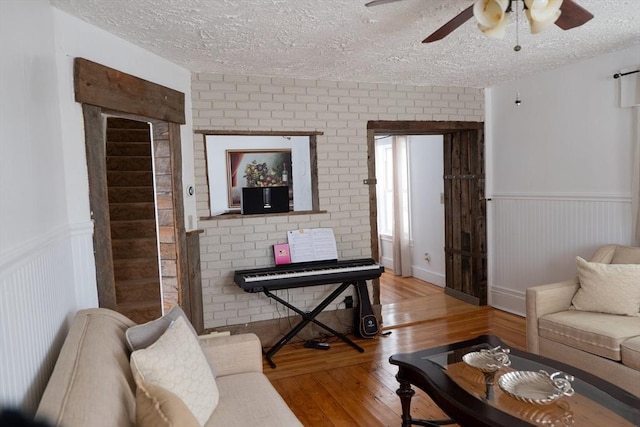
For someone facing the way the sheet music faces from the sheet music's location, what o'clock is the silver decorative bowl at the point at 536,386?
The silver decorative bowl is roughly at 11 o'clock from the sheet music.

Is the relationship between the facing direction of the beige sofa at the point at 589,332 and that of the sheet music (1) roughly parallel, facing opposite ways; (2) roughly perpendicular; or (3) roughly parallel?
roughly perpendicular

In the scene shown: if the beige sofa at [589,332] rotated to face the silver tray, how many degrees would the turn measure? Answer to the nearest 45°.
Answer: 0° — it already faces it

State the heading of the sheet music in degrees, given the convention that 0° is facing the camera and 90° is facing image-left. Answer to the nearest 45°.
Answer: approximately 0°

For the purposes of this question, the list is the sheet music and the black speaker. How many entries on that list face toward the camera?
2

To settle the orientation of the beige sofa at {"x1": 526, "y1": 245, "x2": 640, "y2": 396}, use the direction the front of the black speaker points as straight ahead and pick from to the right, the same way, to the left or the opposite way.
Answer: to the right

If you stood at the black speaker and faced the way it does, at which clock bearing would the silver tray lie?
The silver tray is roughly at 11 o'clock from the black speaker.

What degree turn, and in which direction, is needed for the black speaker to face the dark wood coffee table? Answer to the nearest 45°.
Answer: approximately 45° to its left

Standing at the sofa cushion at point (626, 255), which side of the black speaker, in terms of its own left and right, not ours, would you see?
left

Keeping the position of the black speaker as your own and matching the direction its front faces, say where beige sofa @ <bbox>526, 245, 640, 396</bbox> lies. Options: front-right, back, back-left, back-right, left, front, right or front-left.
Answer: front-left

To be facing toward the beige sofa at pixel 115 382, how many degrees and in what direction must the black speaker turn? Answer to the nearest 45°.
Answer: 0° — it already faces it

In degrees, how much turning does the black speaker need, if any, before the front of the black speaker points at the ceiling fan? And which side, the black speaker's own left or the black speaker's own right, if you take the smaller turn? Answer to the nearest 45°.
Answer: approximately 45° to the black speaker's own left
